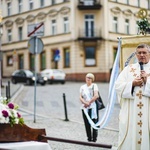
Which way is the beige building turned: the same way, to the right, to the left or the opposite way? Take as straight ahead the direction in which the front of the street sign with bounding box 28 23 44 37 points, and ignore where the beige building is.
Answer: the same way

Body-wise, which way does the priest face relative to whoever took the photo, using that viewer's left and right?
facing the viewer

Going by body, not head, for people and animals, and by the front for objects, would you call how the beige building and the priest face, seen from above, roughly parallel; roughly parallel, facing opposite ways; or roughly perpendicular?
roughly parallel

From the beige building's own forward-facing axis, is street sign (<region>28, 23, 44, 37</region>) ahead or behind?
ahead

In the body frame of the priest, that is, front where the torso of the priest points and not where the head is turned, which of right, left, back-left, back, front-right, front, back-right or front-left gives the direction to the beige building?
back

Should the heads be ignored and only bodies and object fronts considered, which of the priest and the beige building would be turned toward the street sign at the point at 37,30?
the beige building

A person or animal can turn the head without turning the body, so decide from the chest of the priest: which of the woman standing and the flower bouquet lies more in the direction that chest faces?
the flower bouquet

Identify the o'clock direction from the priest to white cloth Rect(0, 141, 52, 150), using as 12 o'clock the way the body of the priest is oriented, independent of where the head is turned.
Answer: The white cloth is roughly at 2 o'clock from the priest.

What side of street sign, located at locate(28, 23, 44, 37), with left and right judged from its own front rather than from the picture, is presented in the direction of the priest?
front

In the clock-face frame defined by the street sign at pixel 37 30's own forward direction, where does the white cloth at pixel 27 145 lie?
The white cloth is roughly at 12 o'clock from the street sign.

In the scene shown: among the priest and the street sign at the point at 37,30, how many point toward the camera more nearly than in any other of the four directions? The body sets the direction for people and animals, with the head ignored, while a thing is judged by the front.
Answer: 2

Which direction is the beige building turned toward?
toward the camera

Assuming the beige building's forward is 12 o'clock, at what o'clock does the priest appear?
The priest is roughly at 12 o'clock from the beige building.

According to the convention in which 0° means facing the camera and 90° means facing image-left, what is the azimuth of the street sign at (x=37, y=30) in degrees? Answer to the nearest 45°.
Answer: approximately 0°
